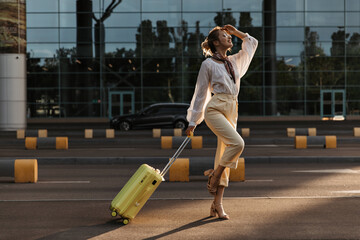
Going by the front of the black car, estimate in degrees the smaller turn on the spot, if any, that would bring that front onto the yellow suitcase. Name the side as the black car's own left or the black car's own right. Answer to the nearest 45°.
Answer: approximately 90° to the black car's own left

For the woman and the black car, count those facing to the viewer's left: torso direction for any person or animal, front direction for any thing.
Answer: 1

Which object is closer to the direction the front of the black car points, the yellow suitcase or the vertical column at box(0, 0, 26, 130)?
the vertical column

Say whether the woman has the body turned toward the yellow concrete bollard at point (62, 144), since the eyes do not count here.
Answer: no

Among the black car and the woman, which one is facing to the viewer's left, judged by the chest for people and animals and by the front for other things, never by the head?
the black car

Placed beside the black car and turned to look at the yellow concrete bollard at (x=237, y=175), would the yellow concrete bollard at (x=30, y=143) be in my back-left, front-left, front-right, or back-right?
front-right

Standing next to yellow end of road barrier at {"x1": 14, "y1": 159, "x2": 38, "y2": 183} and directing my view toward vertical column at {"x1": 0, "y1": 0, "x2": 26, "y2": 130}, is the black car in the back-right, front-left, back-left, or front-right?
front-right

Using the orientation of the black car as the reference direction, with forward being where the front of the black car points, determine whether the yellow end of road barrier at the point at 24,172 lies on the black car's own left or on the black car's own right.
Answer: on the black car's own left

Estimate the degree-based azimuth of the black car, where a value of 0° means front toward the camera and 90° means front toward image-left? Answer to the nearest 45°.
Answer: approximately 90°

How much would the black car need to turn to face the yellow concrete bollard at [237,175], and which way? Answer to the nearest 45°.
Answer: approximately 90° to its left

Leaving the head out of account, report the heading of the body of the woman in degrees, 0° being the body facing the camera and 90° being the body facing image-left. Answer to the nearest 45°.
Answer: approximately 315°

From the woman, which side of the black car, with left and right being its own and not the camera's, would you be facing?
left
